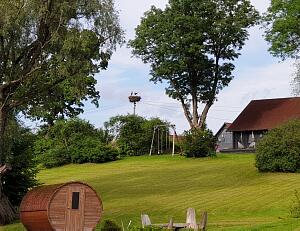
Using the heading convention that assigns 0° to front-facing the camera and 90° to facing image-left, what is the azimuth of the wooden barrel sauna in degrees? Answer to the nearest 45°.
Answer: approximately 315°

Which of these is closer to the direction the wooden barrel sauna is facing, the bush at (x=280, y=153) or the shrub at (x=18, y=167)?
the bush

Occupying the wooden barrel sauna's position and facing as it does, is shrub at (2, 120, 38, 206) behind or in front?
behind

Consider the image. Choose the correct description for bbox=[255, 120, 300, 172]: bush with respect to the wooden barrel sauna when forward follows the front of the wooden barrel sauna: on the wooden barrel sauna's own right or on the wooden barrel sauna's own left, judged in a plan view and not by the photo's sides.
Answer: on the wooden barrel sauna's own left
